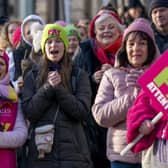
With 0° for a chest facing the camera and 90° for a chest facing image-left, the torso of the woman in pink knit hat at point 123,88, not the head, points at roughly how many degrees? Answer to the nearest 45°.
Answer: approximately 315°

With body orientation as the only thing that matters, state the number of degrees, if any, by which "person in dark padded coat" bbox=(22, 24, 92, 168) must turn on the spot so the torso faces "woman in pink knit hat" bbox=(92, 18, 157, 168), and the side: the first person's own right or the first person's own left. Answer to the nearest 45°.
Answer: approximately 45° to the first person's own left

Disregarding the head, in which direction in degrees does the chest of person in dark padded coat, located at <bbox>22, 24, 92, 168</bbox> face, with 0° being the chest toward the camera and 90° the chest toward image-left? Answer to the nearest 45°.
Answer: approximately 0°
